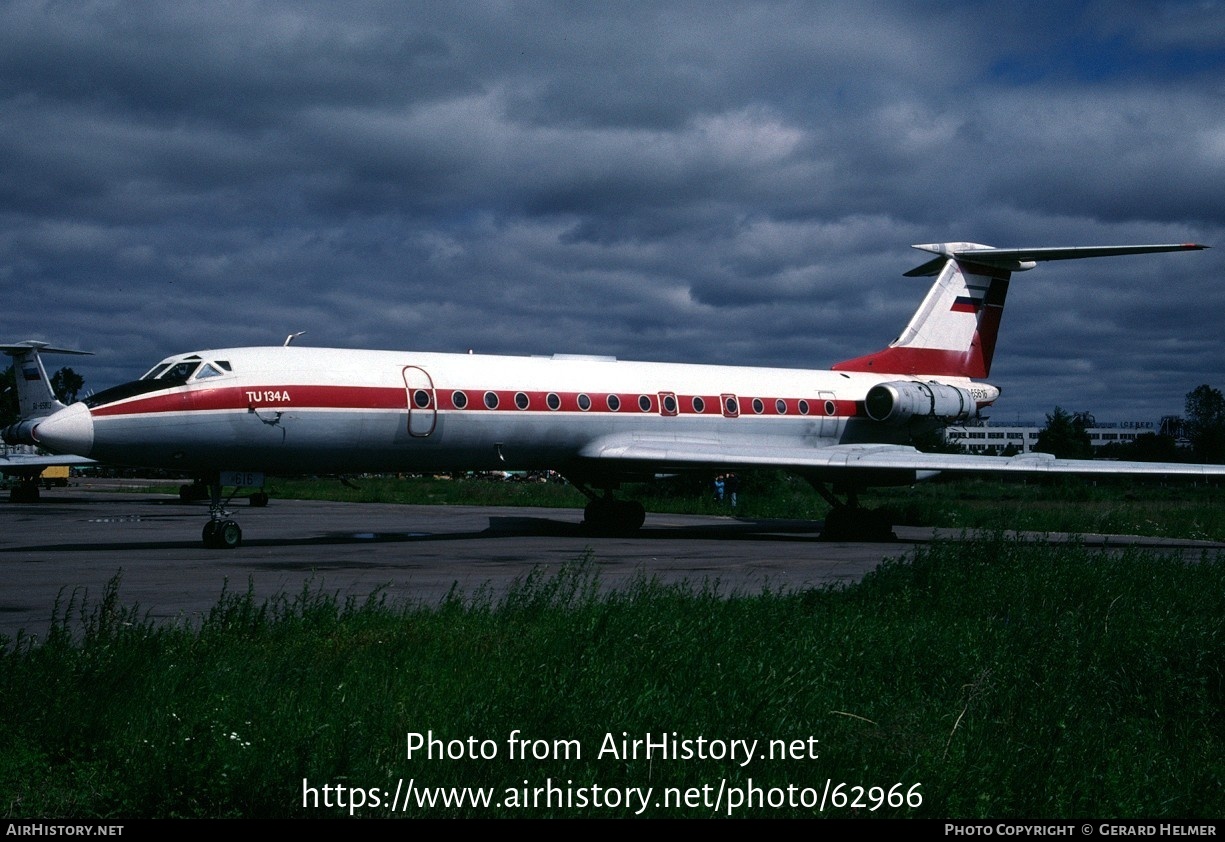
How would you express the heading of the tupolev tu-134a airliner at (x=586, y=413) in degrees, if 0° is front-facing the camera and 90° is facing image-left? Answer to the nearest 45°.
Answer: approximately 45°
